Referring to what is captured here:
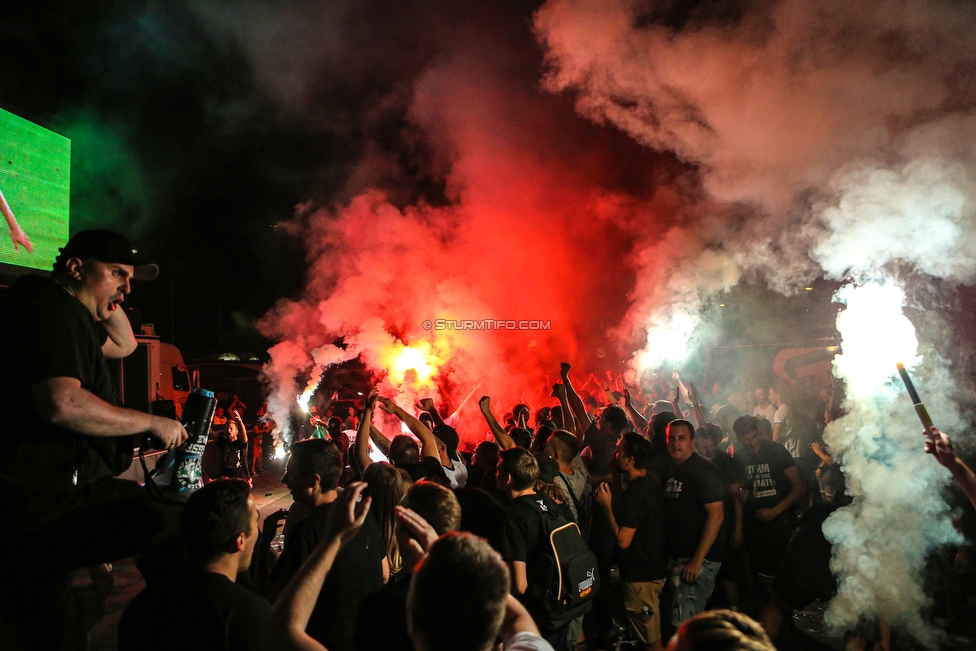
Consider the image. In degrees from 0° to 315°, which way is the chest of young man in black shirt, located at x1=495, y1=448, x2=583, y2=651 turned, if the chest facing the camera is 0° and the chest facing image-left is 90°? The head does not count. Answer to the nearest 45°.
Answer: approximately 135°

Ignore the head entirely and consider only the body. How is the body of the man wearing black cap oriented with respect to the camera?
to the viewer's right

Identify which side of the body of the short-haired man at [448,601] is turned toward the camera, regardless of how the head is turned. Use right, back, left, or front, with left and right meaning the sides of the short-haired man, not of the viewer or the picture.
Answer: back

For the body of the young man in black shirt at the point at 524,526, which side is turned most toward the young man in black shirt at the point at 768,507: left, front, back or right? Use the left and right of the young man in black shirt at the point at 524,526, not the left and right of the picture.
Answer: right

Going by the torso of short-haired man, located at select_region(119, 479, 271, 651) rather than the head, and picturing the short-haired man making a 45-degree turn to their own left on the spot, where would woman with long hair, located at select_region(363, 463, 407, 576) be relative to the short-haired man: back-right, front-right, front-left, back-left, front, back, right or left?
front-right

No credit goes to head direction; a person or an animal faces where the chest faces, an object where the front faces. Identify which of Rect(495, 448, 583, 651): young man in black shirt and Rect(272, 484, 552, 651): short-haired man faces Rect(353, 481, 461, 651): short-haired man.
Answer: Rect(272, 484, 552, 651): short-haired man

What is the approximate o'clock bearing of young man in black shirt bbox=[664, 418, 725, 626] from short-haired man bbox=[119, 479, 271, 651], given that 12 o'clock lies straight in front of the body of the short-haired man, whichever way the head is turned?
The young man in black shirt is roughly at 1 o'clock from the short-haired man.

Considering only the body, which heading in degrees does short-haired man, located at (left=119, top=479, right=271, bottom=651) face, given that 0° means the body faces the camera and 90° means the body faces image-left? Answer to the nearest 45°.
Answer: approximately 225°

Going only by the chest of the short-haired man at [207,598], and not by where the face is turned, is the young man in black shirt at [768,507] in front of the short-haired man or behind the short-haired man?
in front

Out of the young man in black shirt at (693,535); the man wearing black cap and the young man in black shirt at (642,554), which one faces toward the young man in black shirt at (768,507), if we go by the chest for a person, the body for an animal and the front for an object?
the man wearing black cap

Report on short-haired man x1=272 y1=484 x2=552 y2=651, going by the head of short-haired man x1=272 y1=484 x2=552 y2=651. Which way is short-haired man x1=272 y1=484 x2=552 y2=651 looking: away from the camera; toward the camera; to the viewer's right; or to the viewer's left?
away from the camera
